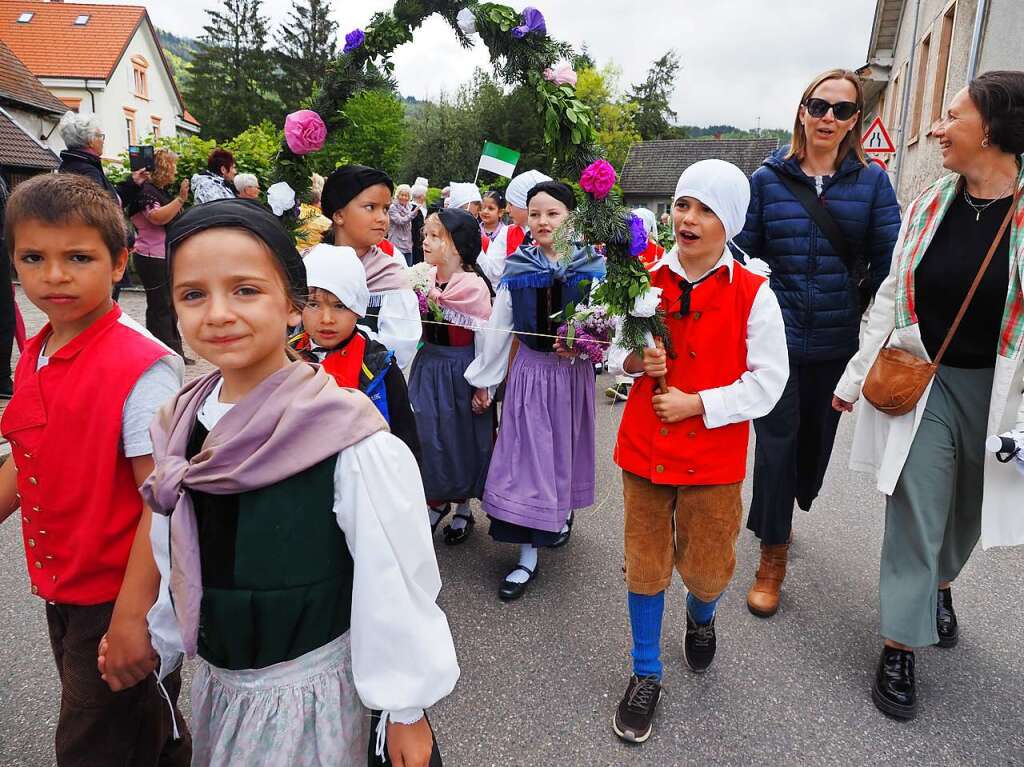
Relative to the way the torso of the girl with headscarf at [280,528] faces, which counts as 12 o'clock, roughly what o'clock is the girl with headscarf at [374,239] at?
the girl with headscarf at [374,239] is roughly at 5 o'clock from the girl with headscarf at [280,528].

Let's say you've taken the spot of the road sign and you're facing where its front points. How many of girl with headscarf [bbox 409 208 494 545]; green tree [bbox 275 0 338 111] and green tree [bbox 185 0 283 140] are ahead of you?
1

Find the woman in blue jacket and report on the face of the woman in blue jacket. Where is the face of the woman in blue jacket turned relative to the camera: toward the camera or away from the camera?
toward the camera

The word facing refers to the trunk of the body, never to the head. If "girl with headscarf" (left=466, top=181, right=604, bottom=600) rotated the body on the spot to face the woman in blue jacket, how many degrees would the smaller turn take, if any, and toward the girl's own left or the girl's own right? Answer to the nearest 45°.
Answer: approximately 90° to the girl's own left

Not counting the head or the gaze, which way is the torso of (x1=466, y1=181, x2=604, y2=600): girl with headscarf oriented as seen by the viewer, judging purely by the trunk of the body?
toward the camera

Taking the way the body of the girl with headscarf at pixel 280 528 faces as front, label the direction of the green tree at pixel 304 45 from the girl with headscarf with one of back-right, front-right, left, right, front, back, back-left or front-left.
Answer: back-right

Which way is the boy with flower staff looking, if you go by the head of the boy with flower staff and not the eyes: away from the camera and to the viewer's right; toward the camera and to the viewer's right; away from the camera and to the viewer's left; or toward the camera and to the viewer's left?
toward the camera and to the viewer's left

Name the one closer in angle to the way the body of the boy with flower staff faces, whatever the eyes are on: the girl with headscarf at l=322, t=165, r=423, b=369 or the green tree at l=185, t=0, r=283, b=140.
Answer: the girl with headscarf

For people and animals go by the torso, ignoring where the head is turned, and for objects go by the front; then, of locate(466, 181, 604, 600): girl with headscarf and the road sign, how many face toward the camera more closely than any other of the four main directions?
2

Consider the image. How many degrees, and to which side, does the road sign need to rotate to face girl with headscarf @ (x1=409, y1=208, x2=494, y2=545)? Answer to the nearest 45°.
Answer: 0° — it already faces them

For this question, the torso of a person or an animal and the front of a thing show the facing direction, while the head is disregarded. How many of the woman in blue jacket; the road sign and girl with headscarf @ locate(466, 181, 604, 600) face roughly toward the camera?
3

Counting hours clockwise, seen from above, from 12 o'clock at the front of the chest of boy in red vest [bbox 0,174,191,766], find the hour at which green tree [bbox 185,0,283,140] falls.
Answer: The green tree is roughly at 5 o'clock from the boy in red vest.

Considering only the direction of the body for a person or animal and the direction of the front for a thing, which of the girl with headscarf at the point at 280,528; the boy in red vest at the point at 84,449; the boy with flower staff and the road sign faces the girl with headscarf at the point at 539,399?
the road sign

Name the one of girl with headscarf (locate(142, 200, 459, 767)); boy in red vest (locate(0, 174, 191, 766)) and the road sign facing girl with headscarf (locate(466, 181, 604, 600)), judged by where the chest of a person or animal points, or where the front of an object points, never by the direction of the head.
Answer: the road sign

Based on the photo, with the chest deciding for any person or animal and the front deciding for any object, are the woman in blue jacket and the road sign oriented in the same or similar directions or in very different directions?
same or similar directions
